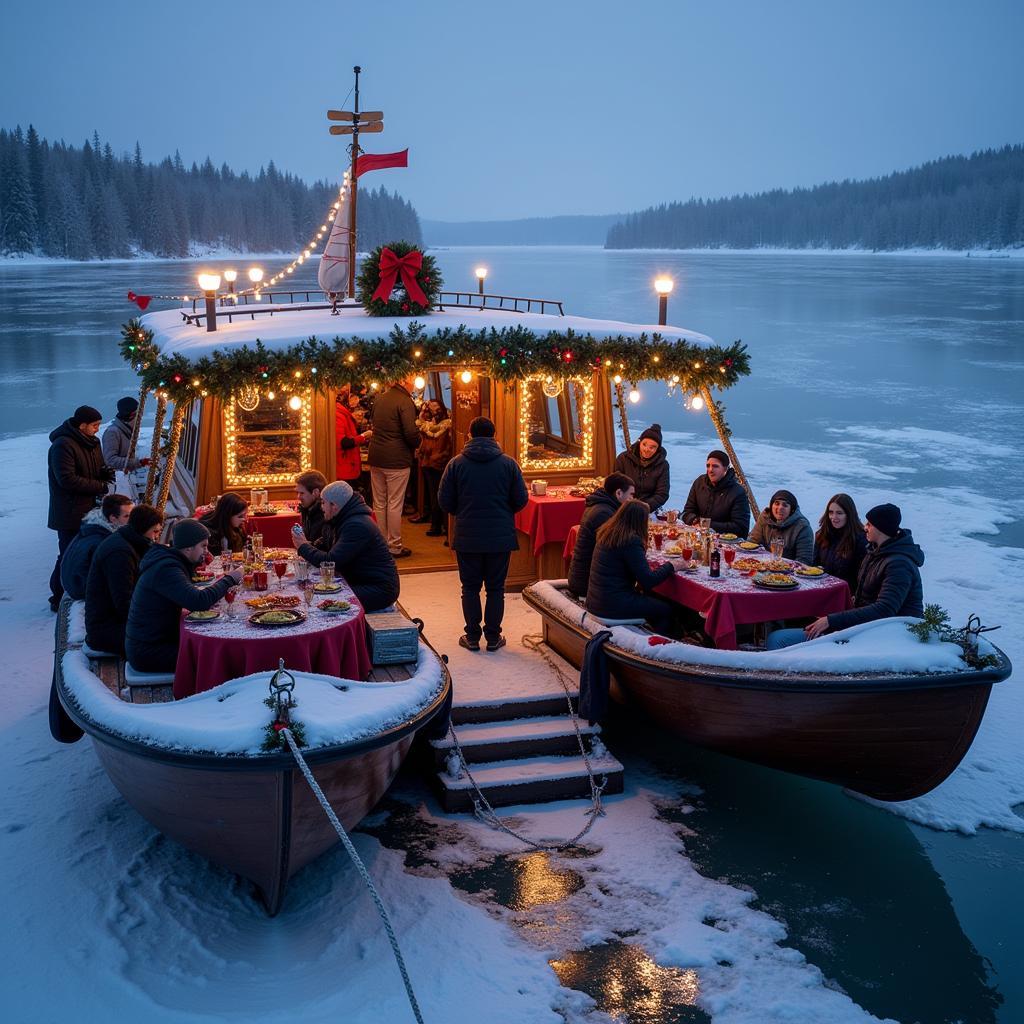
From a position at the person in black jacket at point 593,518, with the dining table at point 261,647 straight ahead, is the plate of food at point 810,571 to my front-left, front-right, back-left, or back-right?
back-left

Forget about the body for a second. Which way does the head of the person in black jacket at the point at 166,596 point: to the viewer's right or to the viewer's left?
to the viewer's right

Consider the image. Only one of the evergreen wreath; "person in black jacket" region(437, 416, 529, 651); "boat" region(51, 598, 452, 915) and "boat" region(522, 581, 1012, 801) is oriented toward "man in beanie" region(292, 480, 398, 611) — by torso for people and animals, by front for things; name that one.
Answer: the evergreen wreath

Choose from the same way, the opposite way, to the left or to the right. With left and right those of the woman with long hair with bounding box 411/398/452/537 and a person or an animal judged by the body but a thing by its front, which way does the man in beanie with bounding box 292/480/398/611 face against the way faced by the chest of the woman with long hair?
to the right

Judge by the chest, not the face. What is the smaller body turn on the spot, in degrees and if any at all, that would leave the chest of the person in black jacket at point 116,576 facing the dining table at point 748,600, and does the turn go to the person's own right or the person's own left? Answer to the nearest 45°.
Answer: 0° — they already face it

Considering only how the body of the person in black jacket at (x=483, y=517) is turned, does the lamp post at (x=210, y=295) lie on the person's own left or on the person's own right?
on the person's own left

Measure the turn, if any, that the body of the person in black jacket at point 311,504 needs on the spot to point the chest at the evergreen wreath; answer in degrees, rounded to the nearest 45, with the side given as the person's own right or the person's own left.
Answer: approximately 135° to the person's own right

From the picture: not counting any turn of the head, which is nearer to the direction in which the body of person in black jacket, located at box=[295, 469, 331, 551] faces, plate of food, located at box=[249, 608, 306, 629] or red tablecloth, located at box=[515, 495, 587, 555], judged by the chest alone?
the plate of food

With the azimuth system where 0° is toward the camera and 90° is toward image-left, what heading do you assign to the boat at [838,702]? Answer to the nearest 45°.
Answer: approximately 315°

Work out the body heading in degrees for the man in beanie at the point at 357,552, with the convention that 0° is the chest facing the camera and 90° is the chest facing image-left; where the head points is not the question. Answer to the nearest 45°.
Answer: approximately 90°

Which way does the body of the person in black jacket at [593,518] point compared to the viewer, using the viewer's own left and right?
facing to the right of the viewer

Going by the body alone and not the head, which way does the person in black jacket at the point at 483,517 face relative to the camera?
away from the camera

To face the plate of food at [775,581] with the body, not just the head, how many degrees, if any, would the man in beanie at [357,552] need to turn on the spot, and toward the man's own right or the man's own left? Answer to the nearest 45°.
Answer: approximately 180°
